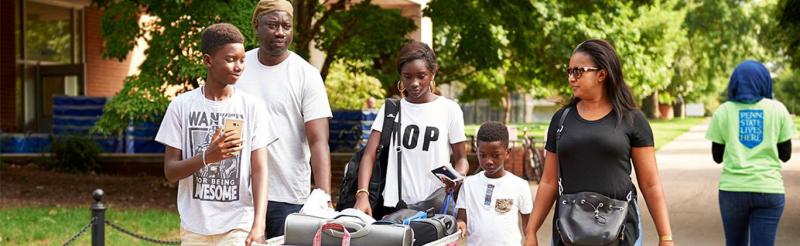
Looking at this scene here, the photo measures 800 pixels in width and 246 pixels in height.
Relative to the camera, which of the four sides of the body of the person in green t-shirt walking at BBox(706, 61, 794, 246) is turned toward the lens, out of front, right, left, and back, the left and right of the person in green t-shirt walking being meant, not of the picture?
back

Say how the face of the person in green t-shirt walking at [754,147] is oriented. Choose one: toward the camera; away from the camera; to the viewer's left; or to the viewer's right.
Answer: away from the camera

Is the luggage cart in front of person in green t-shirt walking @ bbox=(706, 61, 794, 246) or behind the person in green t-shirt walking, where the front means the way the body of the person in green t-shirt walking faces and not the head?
behind

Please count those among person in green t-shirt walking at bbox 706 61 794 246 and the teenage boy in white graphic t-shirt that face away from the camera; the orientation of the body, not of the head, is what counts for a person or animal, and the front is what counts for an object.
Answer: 1

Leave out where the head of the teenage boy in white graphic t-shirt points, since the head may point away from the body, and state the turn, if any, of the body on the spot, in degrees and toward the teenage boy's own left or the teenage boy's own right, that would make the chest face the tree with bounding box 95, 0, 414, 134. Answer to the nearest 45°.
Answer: approximately 180°

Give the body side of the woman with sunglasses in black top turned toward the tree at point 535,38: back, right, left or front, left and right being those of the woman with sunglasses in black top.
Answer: back

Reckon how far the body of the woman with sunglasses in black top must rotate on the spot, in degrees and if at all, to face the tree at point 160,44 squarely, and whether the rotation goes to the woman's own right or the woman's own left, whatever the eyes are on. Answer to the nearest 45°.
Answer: approximately 135° to the woman's own right

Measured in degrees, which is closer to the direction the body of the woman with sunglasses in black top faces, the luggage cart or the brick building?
the luggage cart

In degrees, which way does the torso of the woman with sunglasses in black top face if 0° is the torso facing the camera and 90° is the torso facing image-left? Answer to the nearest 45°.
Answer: approximately 0°
